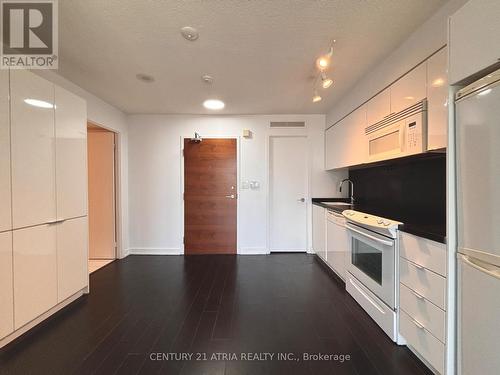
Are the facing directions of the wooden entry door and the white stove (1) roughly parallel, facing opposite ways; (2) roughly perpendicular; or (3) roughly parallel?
roughly perpendicular

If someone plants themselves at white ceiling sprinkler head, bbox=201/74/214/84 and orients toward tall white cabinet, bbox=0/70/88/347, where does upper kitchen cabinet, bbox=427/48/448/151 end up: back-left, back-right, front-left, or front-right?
back-left

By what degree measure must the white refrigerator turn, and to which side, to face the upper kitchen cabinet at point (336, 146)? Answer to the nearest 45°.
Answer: approximately 90° to its right

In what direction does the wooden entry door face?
toward the camera

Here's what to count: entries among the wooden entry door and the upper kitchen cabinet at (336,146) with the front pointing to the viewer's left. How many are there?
1

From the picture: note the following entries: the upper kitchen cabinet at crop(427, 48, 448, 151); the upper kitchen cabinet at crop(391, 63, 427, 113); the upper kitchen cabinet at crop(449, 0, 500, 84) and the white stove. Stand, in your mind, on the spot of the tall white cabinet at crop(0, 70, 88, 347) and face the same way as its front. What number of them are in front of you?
4

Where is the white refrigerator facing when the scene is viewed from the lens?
facing the viewer and to the left of the viewer

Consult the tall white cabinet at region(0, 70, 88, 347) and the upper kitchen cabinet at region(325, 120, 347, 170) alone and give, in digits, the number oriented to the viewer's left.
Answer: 1

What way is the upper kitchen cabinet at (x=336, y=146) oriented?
to the viewer's left
